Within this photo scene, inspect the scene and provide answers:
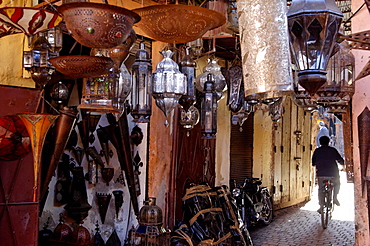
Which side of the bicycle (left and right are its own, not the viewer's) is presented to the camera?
back

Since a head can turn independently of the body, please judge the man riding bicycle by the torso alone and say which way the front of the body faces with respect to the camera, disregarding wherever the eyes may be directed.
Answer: away from the camera

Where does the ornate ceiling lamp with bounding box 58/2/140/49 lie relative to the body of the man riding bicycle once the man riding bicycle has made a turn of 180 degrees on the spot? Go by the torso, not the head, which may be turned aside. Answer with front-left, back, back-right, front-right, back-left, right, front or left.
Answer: front

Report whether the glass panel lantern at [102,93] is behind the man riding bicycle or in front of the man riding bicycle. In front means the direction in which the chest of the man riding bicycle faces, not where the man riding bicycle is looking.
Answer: behind

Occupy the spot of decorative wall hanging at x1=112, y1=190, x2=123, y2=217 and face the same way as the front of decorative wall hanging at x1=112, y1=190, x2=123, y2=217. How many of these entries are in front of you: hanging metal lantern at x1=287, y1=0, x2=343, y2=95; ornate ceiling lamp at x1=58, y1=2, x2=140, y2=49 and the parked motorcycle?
2

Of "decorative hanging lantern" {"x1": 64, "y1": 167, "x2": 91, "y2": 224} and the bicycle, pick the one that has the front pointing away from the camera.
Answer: the bicycle
